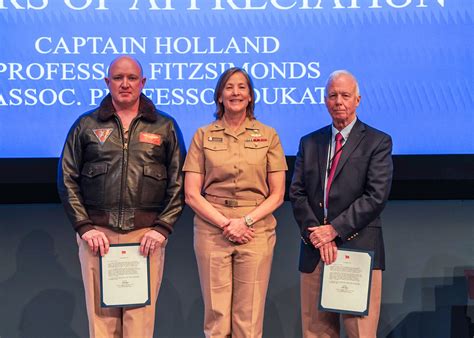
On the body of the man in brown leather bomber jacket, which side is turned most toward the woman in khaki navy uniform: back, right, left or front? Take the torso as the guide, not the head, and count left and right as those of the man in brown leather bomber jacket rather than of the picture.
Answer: left

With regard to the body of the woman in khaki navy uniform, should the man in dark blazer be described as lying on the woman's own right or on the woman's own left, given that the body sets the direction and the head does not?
on the woman's own left

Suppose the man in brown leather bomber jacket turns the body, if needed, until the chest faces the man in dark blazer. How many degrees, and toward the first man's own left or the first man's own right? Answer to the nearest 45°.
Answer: approximately 90° to the first man's own left

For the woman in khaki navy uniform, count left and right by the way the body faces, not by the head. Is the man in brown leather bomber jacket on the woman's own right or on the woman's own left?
on the woman's own right

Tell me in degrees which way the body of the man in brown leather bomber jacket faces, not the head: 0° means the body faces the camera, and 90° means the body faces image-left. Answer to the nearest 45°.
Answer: approximately 0°

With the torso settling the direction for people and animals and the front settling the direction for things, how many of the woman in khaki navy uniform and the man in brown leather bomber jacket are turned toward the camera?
2
